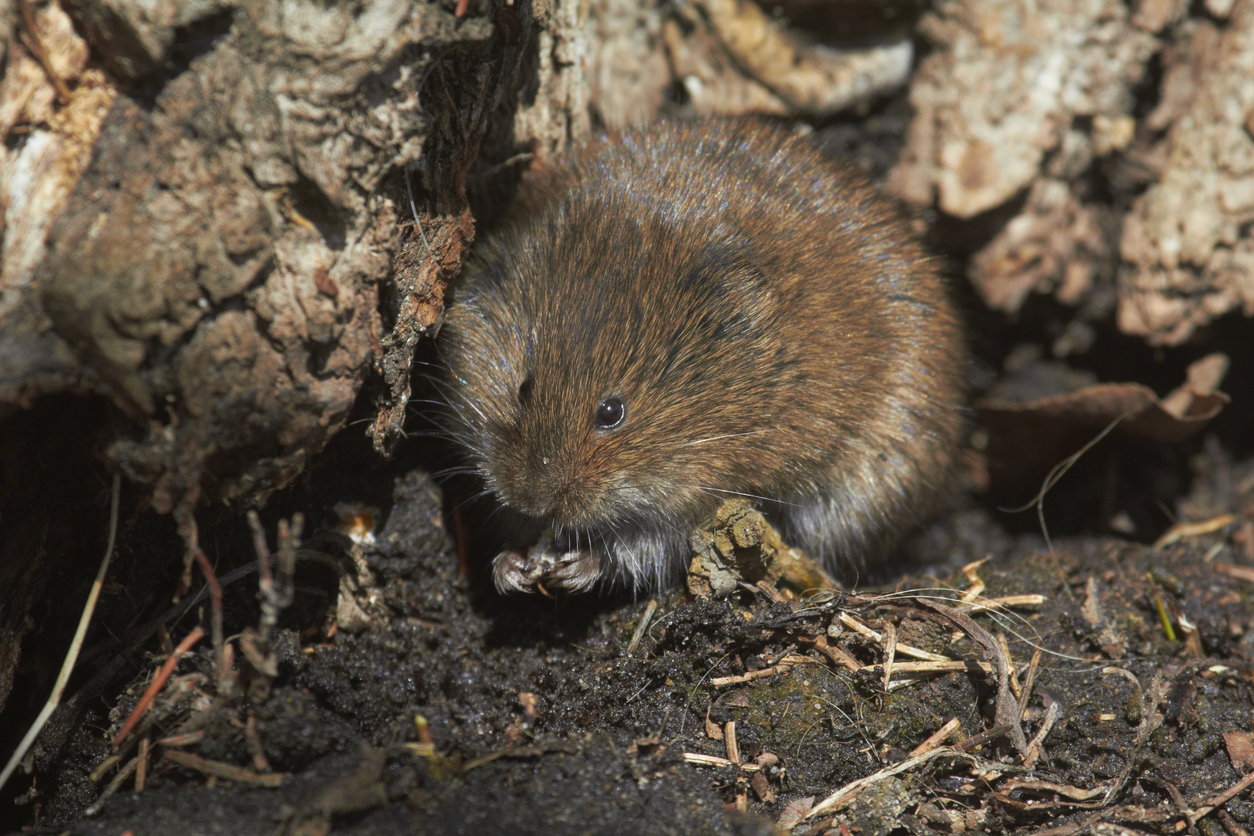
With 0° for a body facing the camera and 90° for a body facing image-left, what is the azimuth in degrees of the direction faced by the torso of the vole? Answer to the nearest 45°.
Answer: approximately 45°
